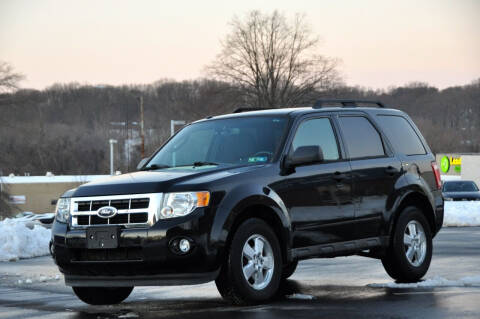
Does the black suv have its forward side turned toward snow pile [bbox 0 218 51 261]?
no

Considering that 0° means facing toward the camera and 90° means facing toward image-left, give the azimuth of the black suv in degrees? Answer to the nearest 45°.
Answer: approximately 45°
